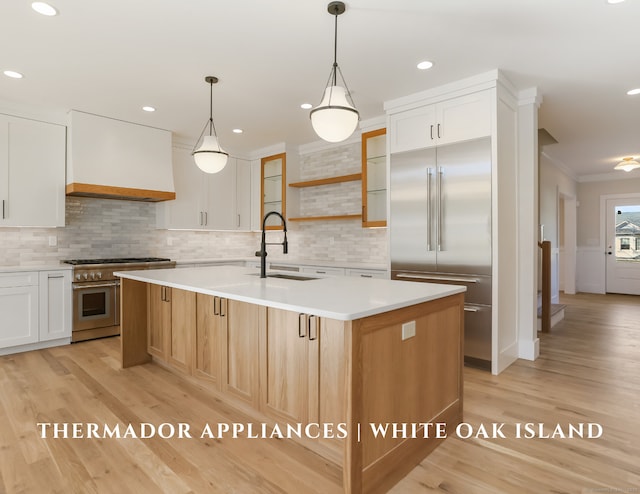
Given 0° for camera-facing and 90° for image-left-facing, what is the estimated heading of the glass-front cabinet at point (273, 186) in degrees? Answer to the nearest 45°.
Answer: approximately 45°

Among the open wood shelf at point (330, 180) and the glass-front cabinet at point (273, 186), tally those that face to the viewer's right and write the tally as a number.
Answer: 0

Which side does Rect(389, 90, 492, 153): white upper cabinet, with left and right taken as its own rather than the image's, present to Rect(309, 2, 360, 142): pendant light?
front

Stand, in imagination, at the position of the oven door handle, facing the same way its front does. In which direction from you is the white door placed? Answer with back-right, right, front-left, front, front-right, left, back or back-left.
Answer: front-left

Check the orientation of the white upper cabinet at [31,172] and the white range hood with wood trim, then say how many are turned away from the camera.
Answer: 0

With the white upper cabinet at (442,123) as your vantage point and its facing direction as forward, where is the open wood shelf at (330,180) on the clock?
The open wood shelf is roughly at 3 o'clock from the white upper cabinet.

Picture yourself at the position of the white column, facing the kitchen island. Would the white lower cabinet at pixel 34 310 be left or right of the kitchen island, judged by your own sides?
right

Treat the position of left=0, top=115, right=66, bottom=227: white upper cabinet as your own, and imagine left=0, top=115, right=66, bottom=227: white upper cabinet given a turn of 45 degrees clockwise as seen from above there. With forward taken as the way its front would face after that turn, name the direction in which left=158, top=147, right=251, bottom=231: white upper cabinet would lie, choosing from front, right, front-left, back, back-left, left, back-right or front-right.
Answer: left

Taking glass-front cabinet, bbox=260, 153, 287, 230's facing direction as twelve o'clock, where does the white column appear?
The white column is roughly at 9 o'clock from the glass-front cabinet.
